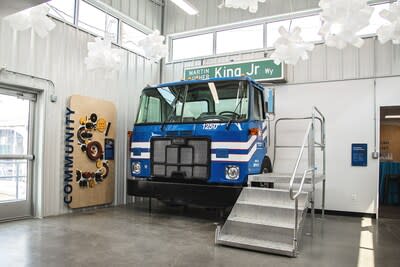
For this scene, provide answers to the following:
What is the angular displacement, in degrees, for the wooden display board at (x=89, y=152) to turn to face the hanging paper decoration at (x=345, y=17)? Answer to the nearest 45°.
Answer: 0° — it already faces it

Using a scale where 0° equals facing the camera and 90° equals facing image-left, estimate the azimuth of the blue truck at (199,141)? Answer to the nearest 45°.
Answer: approximately 45°

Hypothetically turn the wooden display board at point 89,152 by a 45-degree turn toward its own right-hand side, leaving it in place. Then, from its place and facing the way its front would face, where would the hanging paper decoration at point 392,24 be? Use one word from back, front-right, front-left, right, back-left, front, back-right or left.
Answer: front-left

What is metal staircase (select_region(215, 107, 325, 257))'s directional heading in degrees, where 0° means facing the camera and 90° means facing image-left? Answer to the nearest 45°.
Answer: approximately 45°

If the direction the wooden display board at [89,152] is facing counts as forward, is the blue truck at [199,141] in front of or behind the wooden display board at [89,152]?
in front

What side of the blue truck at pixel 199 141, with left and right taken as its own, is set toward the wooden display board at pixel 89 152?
right

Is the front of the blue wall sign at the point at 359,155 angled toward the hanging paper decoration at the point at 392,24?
yes

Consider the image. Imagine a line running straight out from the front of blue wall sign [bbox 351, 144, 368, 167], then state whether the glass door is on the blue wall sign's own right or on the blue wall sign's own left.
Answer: on the blue wall sign's own right

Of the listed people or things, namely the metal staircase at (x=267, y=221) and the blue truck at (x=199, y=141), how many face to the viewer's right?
0

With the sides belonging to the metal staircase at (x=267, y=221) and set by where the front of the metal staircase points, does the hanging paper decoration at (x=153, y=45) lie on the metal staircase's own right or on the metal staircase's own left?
on the metal staircase's own right

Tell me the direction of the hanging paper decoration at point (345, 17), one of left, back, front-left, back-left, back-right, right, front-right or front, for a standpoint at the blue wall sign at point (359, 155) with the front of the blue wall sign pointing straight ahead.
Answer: front

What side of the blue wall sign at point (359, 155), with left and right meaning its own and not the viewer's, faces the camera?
front

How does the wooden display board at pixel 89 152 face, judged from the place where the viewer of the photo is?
facing the viewer and to the right of the viewer

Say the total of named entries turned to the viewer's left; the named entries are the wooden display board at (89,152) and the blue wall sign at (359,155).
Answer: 0
